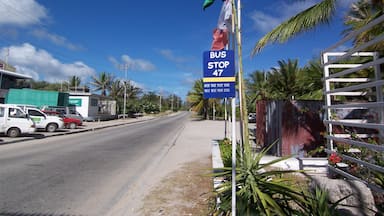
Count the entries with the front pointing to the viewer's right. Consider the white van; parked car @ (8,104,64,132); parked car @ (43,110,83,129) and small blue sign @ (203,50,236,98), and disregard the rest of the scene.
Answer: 3

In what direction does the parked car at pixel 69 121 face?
to the viewer's right

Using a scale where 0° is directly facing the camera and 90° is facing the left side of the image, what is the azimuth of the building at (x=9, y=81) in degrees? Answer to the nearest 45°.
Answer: approximately 315°

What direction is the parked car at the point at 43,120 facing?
to the viewer's right

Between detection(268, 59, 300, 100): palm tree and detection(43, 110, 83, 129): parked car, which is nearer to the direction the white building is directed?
the palm tree

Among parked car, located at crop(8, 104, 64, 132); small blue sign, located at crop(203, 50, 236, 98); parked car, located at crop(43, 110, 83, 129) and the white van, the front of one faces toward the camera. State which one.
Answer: the small blue sign

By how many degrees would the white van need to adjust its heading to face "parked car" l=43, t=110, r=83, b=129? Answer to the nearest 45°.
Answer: approximately 45° to its left

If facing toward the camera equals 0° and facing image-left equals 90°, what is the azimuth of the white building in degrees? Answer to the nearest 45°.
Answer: approximately 315°

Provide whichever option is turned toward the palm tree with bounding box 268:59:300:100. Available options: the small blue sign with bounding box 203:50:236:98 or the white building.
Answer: the white building

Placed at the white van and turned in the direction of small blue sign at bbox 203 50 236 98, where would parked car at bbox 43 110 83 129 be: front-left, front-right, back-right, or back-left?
back-left

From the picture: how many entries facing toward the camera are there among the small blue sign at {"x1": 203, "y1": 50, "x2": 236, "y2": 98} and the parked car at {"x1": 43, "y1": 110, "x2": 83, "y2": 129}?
1

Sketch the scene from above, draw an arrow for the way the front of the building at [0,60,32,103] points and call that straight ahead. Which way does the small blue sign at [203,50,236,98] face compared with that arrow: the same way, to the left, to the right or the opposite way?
to the right
